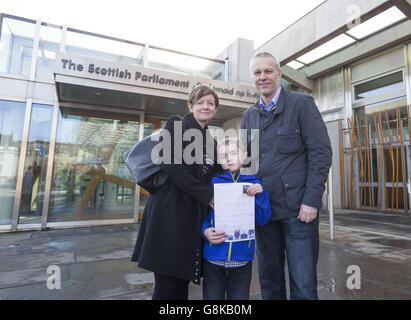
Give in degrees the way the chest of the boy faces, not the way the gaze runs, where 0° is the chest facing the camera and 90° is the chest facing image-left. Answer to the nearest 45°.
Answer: approximately 0°

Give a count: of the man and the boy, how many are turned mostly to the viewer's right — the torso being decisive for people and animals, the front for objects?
0
